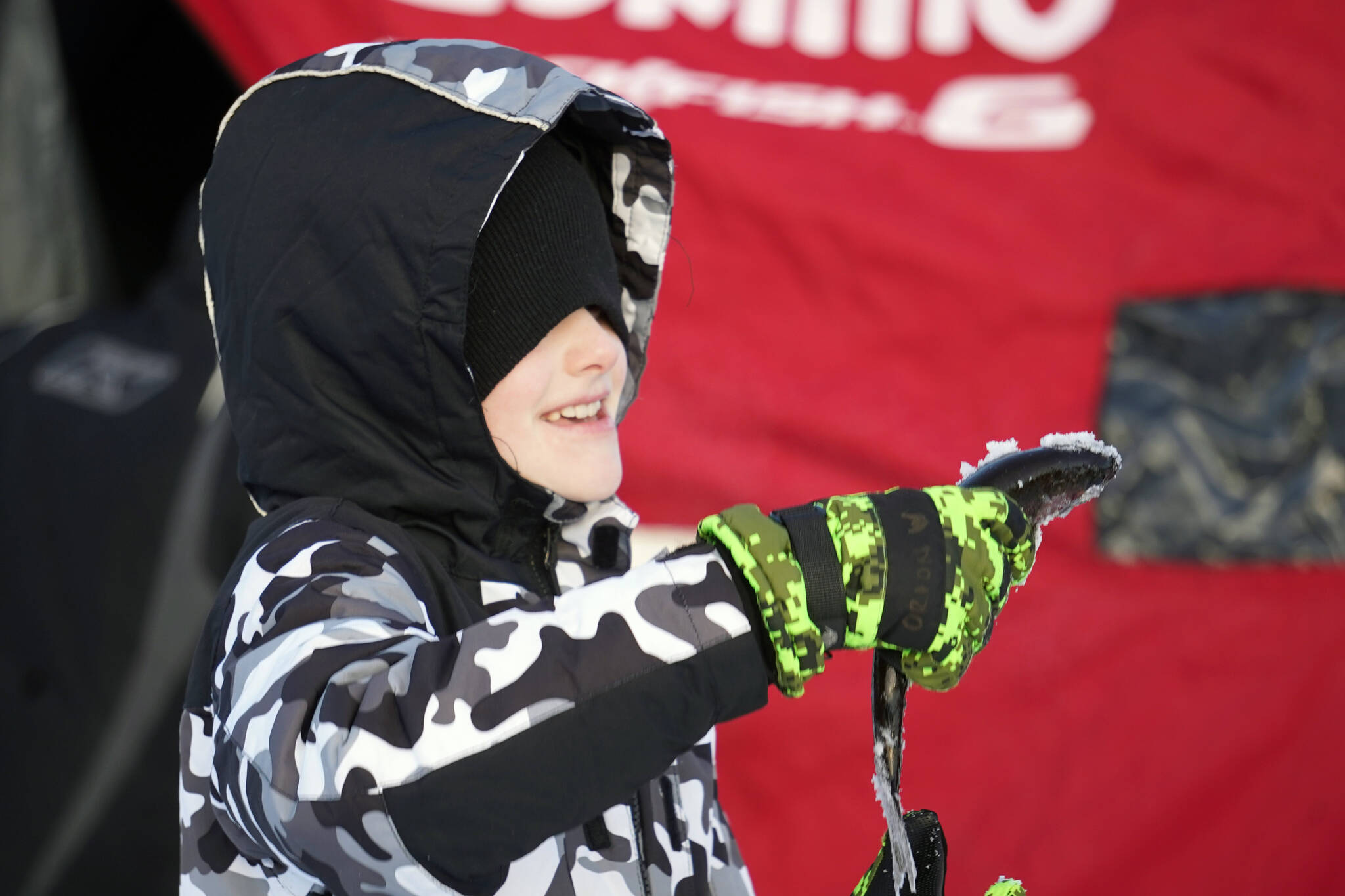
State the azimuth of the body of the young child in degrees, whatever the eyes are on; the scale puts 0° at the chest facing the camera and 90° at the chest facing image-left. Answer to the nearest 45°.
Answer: approximately 315°
